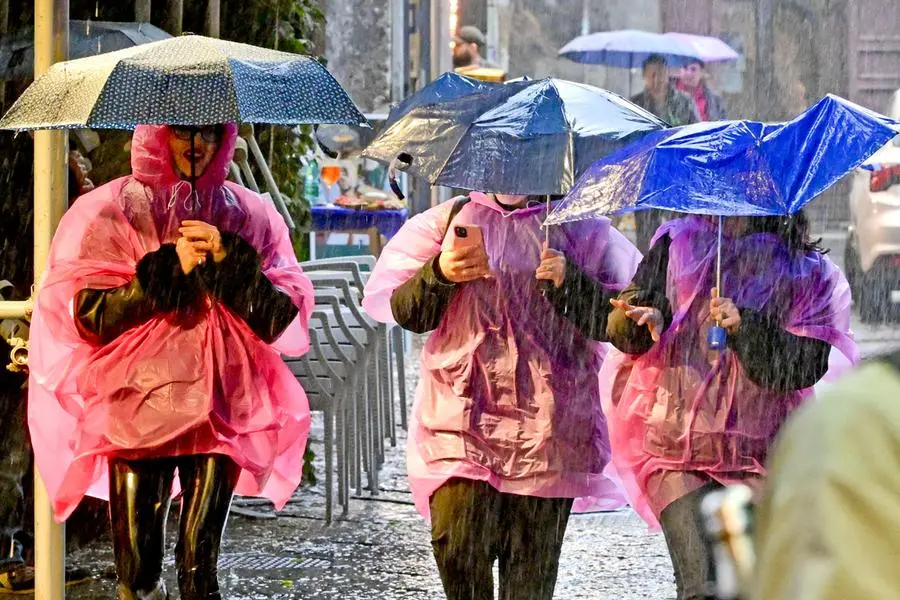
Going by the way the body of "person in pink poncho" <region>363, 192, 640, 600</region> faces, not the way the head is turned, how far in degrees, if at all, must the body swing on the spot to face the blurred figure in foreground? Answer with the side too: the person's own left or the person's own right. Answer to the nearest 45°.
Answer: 0° — they already face them

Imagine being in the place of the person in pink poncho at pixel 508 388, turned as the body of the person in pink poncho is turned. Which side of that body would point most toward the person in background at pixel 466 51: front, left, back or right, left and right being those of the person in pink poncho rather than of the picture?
back

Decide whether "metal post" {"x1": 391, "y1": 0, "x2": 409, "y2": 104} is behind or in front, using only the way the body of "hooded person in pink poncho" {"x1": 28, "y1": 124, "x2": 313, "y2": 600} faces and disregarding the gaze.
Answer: behind

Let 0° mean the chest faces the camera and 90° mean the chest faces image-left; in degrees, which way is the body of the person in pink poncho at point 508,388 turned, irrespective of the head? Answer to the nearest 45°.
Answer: approximately 0°

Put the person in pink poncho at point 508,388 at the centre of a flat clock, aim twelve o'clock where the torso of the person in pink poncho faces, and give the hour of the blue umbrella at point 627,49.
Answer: The blue umbrella is roughly at 6 o'clock from the person in pink poncho.
